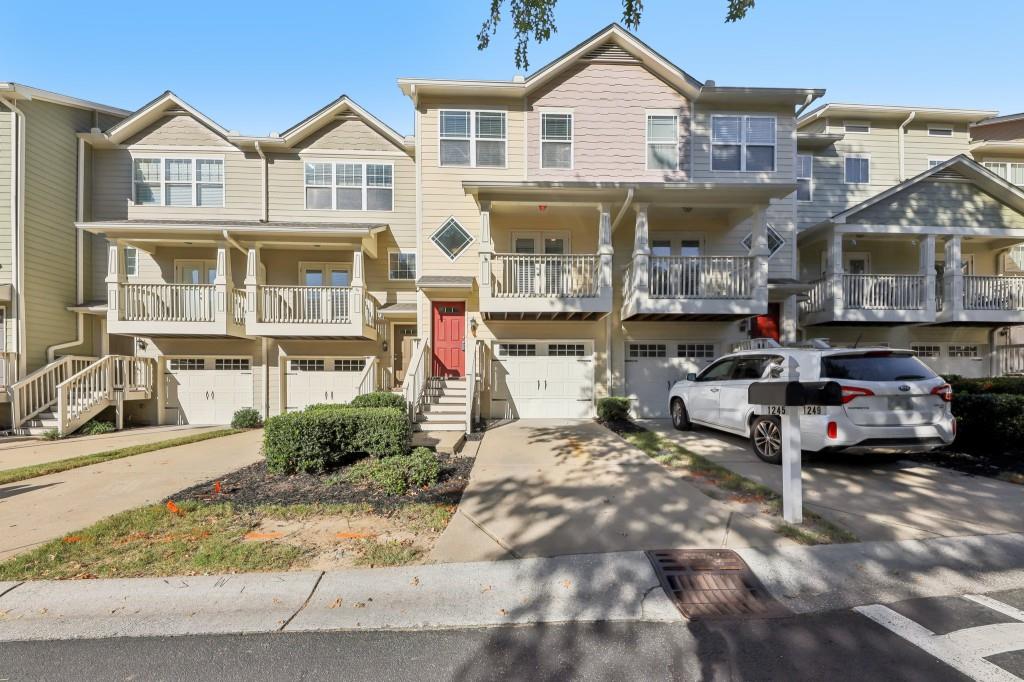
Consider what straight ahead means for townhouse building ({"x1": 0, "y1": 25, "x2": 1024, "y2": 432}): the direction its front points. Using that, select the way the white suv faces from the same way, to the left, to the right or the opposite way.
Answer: the opposite way

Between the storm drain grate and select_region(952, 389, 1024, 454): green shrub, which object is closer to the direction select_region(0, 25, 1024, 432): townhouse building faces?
the storm drain grate

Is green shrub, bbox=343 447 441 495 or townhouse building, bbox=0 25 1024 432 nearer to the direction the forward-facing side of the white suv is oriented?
the townhouse building

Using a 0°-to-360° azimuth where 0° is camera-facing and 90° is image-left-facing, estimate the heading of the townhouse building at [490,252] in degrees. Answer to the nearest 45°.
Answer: approximately 0°

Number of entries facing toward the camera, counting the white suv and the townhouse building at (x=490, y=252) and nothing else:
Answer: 1

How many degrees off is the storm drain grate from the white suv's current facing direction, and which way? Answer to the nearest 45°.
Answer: approximately 135° to its left

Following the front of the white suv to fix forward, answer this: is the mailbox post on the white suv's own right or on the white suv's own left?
on the white suv's own left

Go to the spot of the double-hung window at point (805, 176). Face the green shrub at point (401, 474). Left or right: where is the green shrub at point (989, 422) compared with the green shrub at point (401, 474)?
left

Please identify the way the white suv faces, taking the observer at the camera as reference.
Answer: facing away from the viewer and to the left of the viewer

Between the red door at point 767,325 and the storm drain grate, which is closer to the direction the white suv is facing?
the red door
